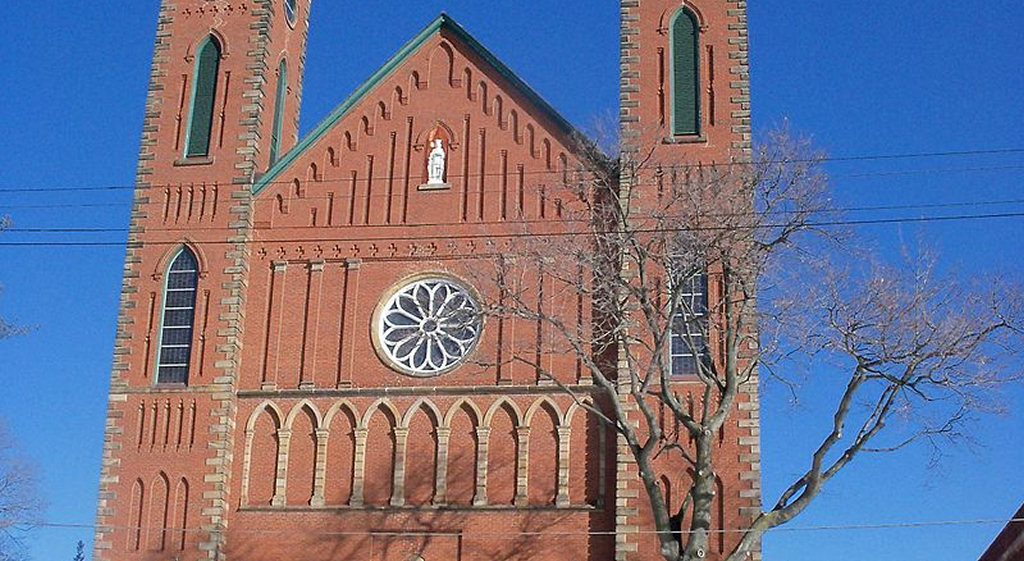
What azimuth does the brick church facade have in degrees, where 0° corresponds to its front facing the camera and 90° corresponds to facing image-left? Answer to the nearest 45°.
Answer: approximately 0°
